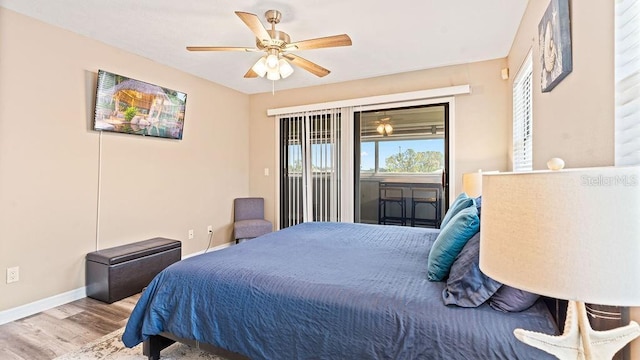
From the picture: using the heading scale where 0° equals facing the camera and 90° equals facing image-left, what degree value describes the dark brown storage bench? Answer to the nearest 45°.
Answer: approximately 315°

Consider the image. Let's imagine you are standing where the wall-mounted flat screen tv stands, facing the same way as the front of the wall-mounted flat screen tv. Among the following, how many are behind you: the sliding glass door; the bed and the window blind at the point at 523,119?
0

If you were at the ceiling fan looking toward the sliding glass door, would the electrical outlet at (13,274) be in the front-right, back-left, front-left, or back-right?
back-left

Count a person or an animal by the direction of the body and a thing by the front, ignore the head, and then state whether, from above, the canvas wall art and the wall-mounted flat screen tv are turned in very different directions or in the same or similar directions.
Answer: very different directions

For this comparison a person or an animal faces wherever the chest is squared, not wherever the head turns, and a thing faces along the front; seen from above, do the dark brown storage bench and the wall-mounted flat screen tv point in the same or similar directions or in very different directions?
same or similar directions

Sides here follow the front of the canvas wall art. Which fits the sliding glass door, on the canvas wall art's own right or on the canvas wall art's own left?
on the canvas wall art's own right

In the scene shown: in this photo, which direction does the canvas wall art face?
to the viewer's left

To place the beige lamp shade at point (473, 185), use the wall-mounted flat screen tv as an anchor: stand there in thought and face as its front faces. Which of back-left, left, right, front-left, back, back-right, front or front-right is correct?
front

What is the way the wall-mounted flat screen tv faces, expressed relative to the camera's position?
facing the viewer and to the right of the viewer

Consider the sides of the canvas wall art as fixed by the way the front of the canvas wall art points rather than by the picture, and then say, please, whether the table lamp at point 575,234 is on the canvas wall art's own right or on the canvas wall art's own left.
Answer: on the canvas wall art's own left

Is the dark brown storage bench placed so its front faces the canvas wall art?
yes

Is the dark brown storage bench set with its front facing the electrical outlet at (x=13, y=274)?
no

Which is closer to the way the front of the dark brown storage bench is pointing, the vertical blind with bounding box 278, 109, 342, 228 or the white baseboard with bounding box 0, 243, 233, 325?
the vertical blind

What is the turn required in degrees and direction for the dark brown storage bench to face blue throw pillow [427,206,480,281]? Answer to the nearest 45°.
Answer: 0° — it already faces it

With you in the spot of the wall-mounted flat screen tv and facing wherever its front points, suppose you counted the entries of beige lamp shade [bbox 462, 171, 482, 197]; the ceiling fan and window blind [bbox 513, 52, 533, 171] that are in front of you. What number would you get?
3
